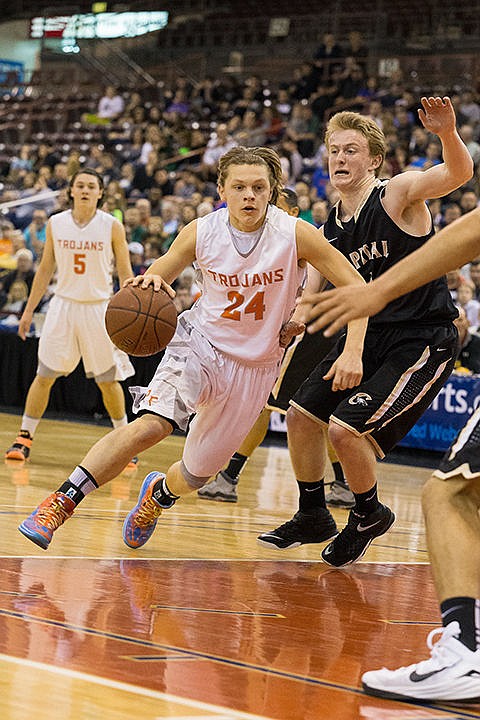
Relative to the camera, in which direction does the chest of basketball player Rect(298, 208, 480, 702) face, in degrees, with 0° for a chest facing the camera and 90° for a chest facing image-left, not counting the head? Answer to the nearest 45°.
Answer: approximately 90°

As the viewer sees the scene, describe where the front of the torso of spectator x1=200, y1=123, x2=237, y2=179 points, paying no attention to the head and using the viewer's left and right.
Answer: facing the viewer

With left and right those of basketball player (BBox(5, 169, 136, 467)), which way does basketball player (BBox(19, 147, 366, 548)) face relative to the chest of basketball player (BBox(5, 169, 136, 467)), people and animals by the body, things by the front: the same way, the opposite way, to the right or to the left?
the same way

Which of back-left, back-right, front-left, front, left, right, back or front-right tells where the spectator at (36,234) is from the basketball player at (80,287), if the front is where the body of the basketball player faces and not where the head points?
back

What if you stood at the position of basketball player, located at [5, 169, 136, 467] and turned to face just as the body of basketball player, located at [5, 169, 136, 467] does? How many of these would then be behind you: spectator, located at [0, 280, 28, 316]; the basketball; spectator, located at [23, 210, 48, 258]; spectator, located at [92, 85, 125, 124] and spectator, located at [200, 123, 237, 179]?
4

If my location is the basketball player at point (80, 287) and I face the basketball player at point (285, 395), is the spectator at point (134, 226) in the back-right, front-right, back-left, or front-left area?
back-left

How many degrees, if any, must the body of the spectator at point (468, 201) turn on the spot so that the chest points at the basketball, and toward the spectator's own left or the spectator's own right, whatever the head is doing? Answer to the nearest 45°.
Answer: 0° — they already face it

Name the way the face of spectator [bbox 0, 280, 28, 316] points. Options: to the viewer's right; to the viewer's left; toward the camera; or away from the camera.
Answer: toward the camera

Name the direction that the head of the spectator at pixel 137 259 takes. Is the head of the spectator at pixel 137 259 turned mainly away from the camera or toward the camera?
toward the camera

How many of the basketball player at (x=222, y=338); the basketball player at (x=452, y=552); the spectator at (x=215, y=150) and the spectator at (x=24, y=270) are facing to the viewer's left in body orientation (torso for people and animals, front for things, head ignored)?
1

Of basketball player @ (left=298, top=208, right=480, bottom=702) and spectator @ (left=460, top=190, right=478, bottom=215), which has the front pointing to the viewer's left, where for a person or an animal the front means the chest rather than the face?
the basketball player

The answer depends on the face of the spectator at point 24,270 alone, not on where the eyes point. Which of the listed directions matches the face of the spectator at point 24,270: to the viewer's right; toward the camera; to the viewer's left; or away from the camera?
toward the camera

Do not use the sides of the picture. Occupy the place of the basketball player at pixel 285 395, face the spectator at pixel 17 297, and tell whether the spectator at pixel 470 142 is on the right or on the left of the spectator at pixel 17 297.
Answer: right

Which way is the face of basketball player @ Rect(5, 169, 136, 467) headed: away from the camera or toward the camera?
toward the camera

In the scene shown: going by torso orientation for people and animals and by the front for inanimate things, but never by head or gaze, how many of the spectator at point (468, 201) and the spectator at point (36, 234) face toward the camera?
2

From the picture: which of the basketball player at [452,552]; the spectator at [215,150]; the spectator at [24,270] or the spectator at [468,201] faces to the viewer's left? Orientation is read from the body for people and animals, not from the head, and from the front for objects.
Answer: the basketball player

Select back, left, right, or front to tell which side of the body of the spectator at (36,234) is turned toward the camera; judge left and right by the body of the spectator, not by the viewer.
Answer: front

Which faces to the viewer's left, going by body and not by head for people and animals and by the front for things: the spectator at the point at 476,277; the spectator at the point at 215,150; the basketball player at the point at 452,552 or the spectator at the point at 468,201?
the basketball player
